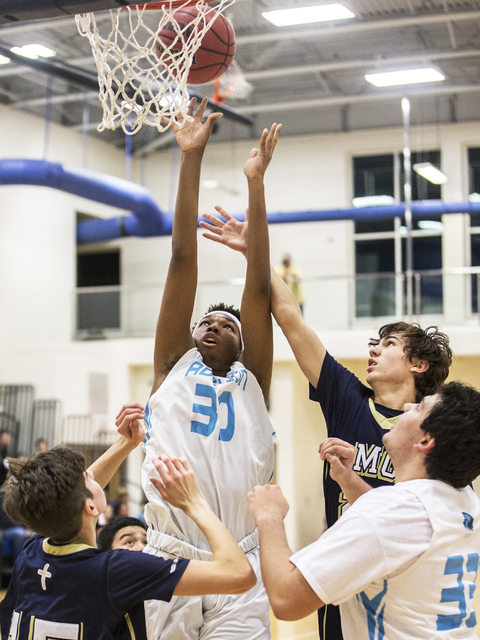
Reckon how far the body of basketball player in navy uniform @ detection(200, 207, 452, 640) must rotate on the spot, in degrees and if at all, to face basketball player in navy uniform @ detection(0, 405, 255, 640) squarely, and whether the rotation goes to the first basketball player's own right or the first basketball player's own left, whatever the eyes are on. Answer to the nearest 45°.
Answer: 0° — they already face them

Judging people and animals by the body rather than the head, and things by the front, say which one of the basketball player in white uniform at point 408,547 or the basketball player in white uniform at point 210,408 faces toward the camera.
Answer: the basketball player in white uniform at point 210,408

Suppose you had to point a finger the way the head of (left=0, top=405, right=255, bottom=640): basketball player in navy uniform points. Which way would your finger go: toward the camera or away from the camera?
away from the camera

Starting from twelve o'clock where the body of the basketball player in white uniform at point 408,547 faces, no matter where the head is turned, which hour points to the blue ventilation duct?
The blue ventilation duct is roughly at 1 o'clock from the basketball player in white uniform.

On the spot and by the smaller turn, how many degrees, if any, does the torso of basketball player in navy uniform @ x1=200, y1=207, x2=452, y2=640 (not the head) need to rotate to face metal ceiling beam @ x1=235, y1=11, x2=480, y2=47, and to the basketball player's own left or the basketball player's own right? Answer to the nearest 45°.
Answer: approximately 135° to the basketball player's own right

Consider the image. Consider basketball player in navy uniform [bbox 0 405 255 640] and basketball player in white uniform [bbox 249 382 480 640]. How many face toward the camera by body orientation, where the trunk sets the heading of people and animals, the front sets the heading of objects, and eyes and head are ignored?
0

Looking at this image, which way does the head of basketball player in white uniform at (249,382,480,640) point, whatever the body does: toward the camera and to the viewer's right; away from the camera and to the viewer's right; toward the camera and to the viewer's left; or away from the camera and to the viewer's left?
away from the camera and to the viewer's left

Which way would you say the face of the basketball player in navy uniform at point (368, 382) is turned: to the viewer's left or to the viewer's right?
to the viewer's left

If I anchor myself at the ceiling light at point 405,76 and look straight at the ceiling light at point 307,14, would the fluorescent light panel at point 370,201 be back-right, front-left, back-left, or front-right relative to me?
back-right

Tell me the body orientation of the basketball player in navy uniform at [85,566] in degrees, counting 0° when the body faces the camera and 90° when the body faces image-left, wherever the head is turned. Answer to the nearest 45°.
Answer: approximately 225°

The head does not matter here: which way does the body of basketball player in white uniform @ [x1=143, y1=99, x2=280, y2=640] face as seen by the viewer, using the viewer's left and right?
facing the viewer

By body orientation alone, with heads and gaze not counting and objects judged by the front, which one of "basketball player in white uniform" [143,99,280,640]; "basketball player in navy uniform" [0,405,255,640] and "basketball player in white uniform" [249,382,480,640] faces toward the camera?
"basketball player in white uniform" [143,99,280,640]

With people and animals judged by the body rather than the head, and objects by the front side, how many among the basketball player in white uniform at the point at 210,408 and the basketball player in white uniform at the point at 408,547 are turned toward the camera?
1

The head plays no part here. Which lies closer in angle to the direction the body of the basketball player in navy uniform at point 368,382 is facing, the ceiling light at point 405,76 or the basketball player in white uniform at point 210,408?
the basketball player in white uniform

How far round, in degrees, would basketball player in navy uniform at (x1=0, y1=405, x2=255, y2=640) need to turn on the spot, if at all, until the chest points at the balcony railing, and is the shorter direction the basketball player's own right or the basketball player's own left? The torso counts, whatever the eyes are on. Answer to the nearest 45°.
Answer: approximately 45° to the basketball player's own left

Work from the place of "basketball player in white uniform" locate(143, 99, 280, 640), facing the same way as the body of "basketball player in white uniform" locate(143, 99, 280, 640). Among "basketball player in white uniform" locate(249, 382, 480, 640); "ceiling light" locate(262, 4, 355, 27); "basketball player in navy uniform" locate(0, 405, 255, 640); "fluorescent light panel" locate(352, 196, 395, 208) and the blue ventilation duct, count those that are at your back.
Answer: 3

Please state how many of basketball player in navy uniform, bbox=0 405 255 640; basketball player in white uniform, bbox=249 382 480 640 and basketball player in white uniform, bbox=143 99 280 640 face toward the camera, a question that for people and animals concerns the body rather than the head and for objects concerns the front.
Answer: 1

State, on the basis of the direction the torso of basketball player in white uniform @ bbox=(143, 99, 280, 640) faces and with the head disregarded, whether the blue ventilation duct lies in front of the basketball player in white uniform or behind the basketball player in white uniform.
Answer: behind

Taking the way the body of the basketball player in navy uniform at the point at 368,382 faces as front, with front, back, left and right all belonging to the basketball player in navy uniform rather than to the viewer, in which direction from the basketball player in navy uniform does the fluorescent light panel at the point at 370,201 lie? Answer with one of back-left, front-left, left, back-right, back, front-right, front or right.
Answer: back-right
